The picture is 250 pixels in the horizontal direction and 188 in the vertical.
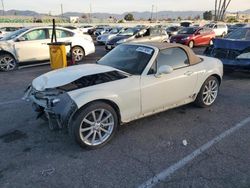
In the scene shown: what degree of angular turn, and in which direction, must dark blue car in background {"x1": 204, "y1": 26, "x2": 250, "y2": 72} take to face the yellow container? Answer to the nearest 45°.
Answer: approximately 45° to its right

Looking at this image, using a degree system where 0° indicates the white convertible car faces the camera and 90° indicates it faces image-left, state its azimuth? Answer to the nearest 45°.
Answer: approximately 45°

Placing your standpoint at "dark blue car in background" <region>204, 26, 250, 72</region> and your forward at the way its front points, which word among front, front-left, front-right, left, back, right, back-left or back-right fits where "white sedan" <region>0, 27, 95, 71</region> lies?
front-right

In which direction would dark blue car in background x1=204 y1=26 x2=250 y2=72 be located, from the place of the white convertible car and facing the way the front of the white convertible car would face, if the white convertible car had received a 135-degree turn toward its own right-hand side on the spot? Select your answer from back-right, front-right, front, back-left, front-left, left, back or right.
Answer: front-right

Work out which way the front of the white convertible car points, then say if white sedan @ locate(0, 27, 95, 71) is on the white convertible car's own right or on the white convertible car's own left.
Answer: on the white convertible car's own right
